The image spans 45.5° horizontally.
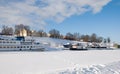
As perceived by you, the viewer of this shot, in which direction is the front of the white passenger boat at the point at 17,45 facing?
facing to the right of the viewer
